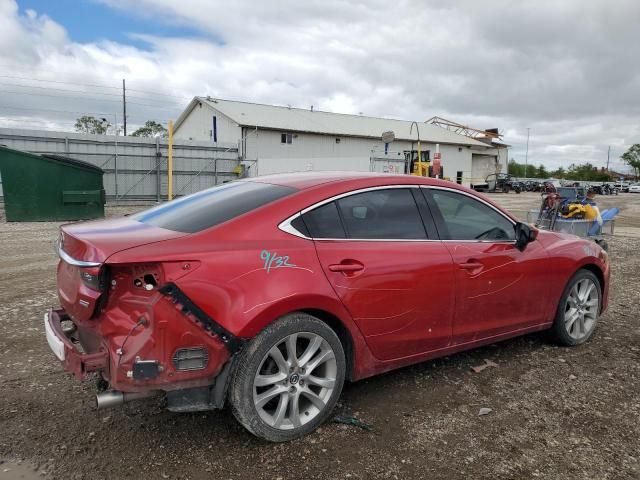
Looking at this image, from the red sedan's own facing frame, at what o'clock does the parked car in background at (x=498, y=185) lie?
The parked car in background is roughly at 11 o'clock from the red sedan.

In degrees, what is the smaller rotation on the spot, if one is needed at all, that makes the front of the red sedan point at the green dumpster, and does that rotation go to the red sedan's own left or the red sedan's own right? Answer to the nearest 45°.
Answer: approximately 90° to the red sedan's own left

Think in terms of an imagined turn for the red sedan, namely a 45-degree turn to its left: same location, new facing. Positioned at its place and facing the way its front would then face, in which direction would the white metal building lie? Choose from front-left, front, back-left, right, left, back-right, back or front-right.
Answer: front

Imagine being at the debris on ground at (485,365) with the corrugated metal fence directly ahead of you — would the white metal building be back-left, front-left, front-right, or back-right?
front-right

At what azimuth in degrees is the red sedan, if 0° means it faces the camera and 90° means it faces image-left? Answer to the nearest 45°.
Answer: approximately 225°

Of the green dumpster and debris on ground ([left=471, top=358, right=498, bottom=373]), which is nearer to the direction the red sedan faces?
the debris on ground
